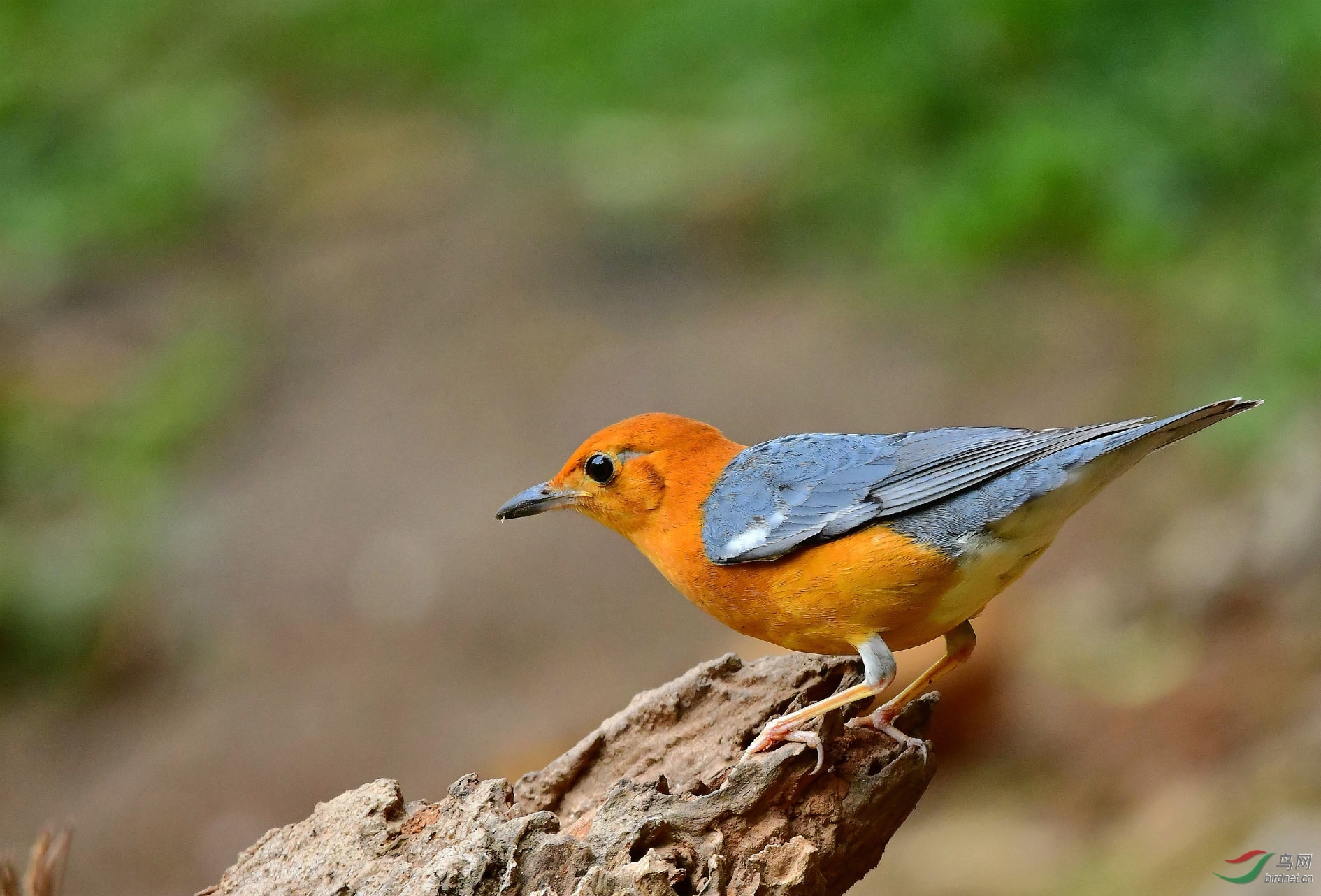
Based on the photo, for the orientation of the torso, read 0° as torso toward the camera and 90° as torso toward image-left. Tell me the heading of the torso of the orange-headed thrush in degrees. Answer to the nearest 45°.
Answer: approximately 90°
